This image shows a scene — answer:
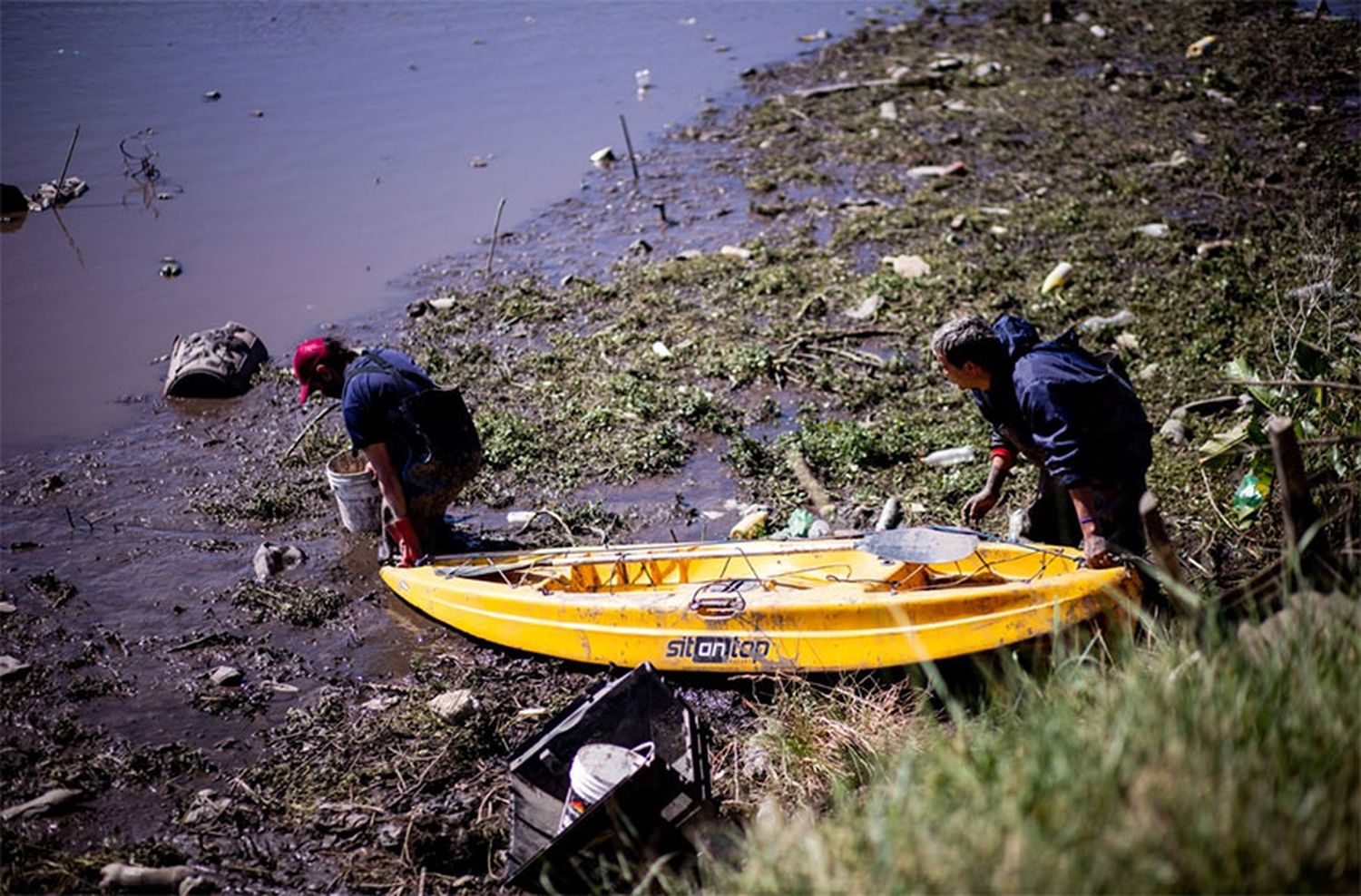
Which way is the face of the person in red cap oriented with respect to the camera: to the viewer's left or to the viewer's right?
to the viewer's left

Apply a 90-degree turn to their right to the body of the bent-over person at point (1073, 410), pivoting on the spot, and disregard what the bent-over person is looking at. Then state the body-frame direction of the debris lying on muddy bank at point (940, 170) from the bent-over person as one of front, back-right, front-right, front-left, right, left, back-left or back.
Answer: front

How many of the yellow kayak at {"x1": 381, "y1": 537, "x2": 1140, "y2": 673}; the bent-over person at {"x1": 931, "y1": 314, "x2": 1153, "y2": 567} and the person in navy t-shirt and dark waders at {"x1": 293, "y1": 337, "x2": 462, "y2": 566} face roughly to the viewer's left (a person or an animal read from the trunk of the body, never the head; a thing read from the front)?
3

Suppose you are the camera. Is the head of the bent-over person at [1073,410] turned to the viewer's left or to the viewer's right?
to the viewer's left

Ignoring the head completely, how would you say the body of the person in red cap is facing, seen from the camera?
to the viewer's left

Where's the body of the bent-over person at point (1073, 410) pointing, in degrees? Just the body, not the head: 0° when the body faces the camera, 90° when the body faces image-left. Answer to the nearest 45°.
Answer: approximately 90°

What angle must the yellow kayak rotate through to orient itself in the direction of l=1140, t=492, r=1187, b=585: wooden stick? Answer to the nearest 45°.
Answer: approximately 135° to its left

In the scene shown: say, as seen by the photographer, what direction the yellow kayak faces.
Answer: facing to the left of the viewer

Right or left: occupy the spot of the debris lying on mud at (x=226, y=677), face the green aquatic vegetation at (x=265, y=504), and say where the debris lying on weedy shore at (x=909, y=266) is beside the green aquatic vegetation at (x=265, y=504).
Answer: right

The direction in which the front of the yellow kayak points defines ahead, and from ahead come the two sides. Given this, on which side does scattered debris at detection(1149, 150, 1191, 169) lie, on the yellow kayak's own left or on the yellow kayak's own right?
on the yellow kayak's own right

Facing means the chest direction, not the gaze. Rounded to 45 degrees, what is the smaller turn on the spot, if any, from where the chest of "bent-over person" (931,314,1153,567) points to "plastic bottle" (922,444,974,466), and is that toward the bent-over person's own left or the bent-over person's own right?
approximately 90° to the bent-over person's own right

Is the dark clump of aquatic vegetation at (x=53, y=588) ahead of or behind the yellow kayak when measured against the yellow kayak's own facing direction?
ahead
